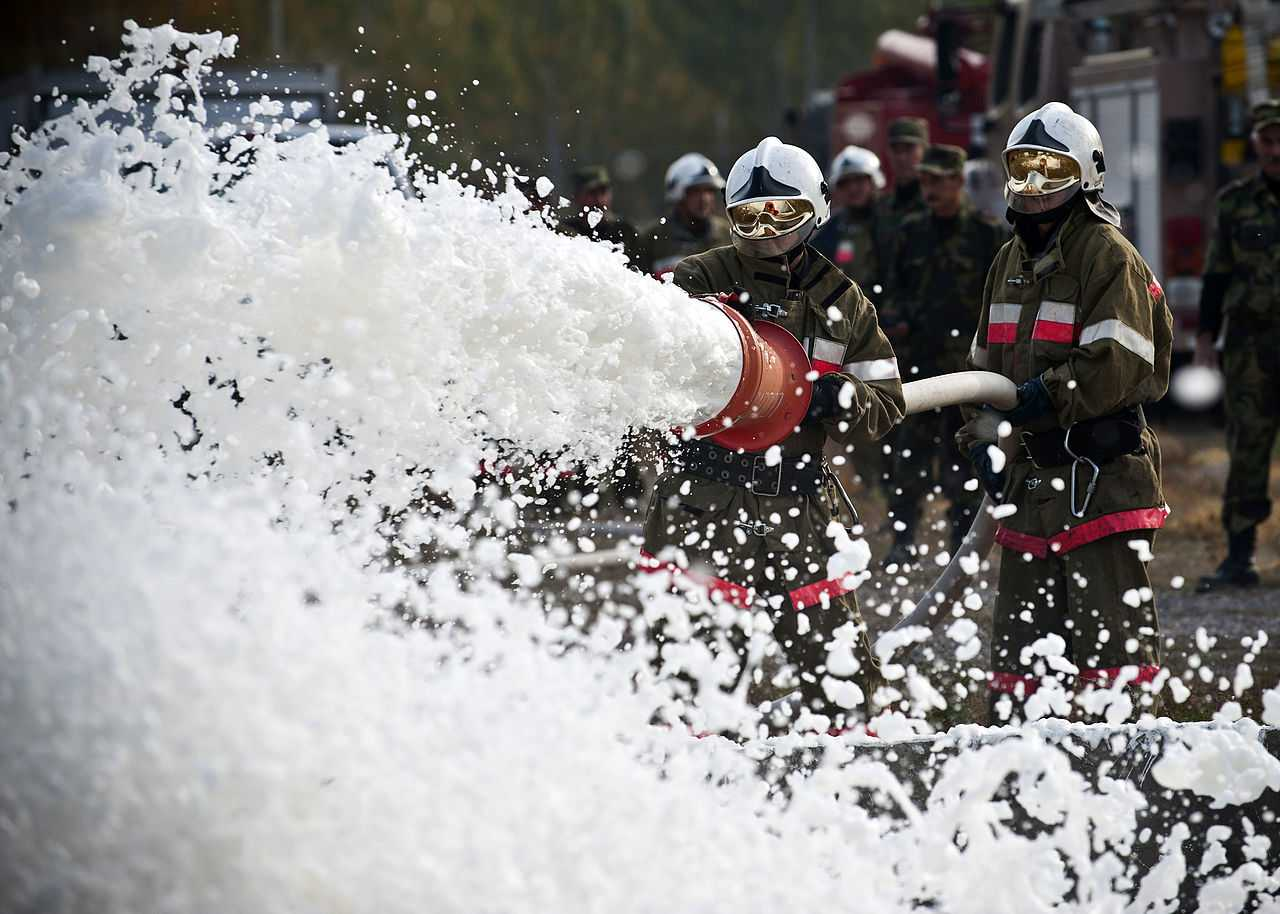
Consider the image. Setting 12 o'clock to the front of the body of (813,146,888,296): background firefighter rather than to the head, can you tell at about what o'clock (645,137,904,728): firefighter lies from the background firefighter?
The firefighter is roughly at 12 o'clock from the background firefighter.

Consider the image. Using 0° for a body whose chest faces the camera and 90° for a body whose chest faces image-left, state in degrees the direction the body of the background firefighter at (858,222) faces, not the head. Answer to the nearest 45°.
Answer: approximately 0°

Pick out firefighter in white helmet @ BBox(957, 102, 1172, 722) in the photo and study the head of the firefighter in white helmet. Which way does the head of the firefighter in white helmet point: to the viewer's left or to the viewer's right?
to the viewer's left

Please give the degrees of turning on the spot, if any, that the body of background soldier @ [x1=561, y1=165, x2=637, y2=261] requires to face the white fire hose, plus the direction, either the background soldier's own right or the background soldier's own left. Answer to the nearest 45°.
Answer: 0° — they already face it

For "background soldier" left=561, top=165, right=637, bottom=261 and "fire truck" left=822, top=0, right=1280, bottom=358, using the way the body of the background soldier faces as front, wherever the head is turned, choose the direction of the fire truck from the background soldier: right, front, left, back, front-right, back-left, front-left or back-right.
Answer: back-left

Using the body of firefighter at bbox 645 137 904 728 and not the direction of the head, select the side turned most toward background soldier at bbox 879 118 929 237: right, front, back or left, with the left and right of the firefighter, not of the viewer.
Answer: back

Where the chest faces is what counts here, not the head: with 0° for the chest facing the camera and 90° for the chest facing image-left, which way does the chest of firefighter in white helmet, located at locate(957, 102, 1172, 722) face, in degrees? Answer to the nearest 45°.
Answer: approximately 45°

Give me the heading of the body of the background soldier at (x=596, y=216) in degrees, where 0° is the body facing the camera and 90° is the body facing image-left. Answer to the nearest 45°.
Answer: approximately 0°

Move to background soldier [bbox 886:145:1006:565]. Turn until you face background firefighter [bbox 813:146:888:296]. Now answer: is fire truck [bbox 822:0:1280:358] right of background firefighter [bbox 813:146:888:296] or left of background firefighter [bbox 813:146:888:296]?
right
